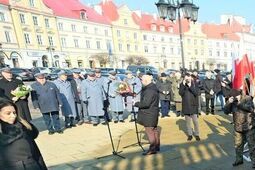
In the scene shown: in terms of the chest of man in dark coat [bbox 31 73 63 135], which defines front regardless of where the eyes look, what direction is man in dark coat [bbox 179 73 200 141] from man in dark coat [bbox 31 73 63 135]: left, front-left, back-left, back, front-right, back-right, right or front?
front-left

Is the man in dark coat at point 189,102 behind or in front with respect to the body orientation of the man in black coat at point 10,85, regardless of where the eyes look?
in front

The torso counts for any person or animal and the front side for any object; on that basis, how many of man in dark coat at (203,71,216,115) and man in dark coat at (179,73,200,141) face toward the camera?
2

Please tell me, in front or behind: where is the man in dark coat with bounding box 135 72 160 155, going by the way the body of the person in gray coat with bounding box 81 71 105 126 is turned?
in front

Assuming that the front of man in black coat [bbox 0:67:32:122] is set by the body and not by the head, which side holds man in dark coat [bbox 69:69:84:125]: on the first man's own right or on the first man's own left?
on the first man's own left

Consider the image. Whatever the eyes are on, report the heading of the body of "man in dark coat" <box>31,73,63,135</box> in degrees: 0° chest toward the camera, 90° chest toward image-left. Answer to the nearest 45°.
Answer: approximately 0°

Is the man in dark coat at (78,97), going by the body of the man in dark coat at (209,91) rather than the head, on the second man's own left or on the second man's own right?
on the second man's own right
